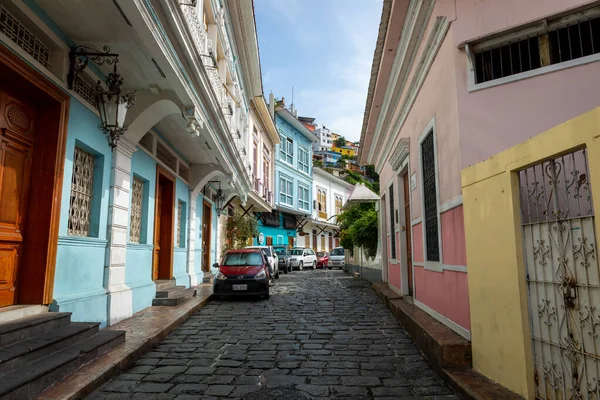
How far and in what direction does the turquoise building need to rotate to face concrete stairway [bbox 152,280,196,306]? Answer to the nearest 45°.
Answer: approximately 45° to its right

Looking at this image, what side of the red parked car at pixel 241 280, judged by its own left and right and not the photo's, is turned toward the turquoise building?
back

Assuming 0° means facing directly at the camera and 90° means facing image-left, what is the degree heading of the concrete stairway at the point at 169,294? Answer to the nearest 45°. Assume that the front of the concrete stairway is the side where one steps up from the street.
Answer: approximately 315°

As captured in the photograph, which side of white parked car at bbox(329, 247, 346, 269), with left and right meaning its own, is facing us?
front

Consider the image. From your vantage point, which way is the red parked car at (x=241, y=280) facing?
toward the camera

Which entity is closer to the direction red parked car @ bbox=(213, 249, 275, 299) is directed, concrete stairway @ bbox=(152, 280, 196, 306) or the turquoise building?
the concrete stairway

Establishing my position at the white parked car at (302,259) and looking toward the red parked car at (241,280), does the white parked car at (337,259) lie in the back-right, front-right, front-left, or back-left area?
back-left

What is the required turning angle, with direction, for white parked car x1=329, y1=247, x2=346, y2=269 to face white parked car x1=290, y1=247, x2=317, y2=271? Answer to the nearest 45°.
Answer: approximately 45° to its right

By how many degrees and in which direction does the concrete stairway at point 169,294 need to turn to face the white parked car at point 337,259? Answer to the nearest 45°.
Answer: approximately 90° to its left

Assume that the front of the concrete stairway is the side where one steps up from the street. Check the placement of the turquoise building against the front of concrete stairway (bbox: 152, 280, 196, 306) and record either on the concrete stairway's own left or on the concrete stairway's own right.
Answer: on the concrete stairway's own left

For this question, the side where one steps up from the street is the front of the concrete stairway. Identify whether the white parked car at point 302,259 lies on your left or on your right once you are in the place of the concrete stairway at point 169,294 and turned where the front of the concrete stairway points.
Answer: on your left

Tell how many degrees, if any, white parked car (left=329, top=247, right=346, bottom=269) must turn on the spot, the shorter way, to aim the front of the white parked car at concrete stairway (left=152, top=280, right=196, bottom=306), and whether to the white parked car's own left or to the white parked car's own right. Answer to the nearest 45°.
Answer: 0° — it already faces it

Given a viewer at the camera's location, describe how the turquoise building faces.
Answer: facing the viewer and to the right of the viewer
